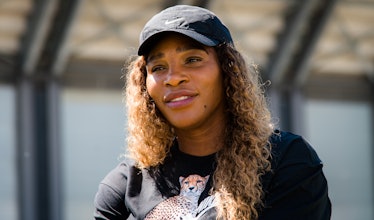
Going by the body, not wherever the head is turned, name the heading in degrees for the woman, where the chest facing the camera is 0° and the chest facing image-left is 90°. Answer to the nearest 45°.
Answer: approximately 45°
